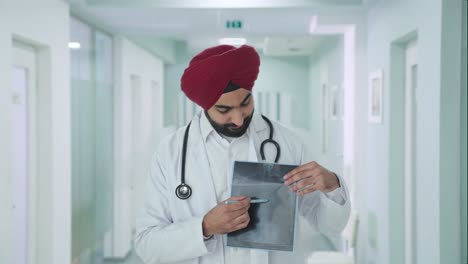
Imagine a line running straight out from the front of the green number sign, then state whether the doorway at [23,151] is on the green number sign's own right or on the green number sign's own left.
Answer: on the green number sign's own right

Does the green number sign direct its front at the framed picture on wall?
no

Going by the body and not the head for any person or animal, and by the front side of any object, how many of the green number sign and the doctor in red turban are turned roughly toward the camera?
2

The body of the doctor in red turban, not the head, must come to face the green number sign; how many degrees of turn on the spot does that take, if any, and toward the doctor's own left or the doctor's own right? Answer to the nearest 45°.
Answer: approximately 180°

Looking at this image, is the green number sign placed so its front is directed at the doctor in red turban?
yes

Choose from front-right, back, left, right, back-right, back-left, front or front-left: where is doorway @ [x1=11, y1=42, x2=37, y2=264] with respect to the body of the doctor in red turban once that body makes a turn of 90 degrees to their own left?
back-left

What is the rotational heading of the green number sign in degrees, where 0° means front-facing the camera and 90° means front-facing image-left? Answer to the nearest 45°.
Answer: approximately 0°

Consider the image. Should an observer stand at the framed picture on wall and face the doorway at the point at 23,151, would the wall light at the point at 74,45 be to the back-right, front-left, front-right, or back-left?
front-right

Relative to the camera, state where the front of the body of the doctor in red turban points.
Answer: toward the camera

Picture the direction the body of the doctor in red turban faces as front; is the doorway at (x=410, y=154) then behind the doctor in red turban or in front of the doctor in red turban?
behind

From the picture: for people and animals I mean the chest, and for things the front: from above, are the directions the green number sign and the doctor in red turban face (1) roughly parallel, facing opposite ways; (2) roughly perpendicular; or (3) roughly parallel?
roughly parallel

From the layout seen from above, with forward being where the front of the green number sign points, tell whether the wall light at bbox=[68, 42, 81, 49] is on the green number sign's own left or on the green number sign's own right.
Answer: on the green number sign's own right
